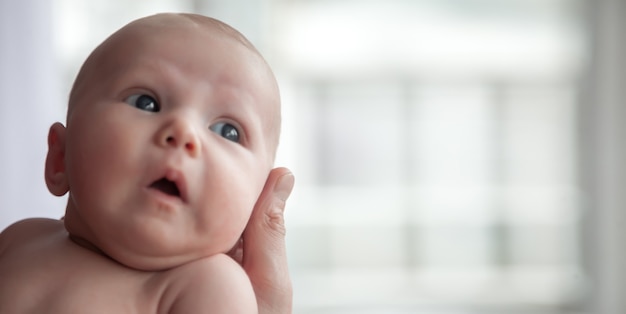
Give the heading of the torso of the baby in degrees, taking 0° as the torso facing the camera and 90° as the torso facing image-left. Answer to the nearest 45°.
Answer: approximately 0°
